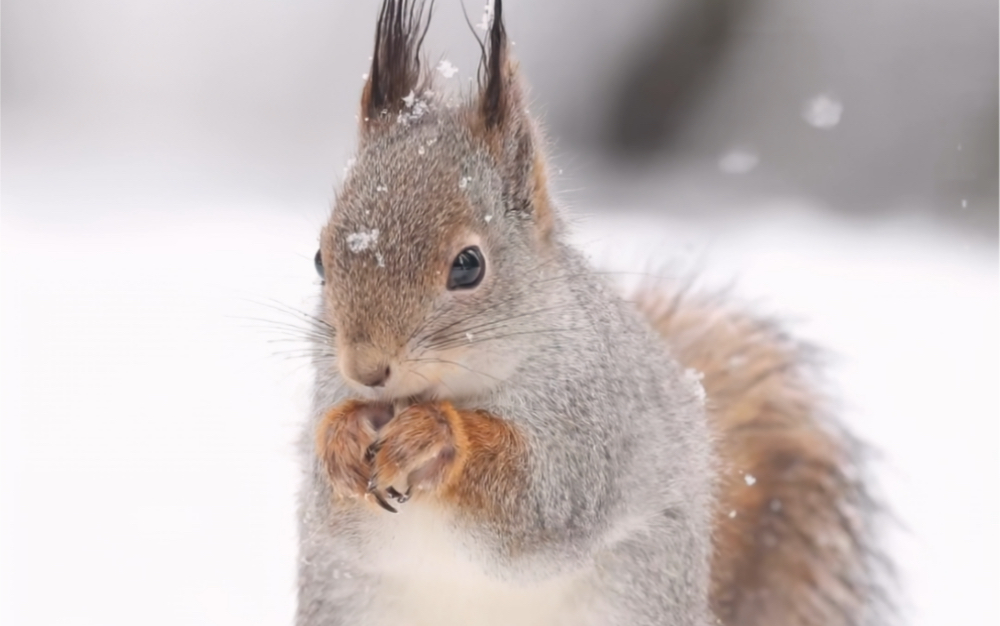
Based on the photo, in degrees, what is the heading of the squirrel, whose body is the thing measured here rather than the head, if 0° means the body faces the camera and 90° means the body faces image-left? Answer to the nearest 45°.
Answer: approximately 45°
